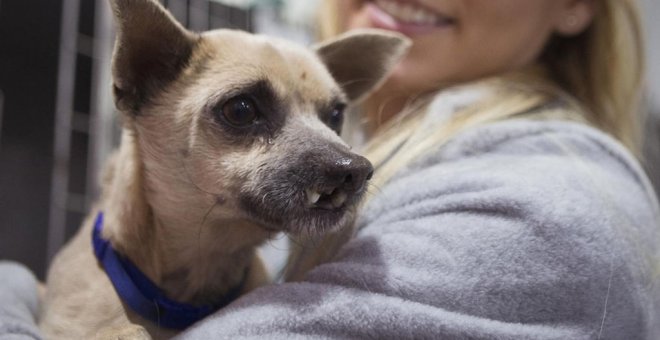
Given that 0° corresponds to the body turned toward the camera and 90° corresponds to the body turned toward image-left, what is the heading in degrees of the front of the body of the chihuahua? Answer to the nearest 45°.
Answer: approximately 315°
